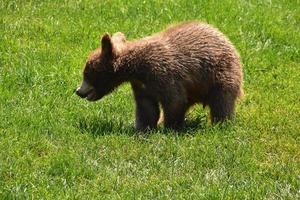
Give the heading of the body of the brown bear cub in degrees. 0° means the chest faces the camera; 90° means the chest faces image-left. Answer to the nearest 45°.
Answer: approximately 90°
